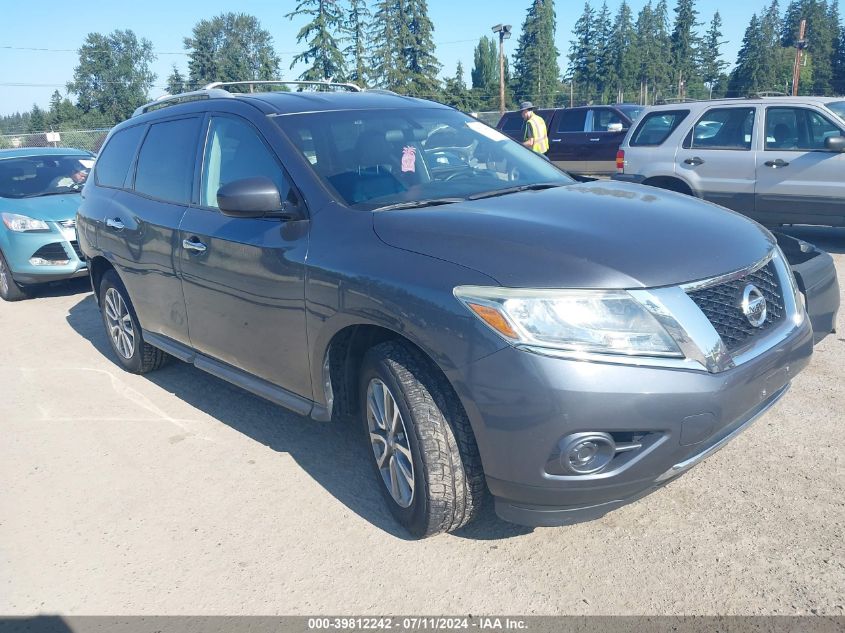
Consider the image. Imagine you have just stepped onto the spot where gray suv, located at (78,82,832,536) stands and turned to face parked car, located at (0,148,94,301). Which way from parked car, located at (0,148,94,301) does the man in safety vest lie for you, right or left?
right

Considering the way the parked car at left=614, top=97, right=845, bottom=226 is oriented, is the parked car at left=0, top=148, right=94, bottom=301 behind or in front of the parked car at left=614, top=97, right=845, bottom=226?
behind

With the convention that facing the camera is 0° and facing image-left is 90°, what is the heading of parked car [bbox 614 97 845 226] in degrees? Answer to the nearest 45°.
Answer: approximately 270°

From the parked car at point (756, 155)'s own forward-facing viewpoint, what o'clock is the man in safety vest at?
The man in safety vest is roughly at 7 o'clock from the parked car.

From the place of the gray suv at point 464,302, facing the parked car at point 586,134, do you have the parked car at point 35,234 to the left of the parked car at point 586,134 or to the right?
left

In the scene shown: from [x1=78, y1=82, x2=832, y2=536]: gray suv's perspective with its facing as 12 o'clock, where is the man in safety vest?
The man in safety vest is roughly at 8 o'clock from the gray suv.

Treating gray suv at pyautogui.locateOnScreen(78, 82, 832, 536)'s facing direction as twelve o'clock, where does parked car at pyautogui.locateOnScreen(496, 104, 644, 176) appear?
The parked car is roughly at 8 o'clock from the gray suv.

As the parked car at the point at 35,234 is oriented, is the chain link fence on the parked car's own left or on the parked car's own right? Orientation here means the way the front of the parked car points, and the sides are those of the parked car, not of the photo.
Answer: on the parked car's own left

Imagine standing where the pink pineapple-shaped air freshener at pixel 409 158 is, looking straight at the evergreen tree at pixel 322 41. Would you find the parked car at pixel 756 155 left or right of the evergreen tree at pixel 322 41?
right

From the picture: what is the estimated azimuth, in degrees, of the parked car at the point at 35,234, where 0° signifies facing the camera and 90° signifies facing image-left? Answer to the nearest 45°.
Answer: approximately 315°
